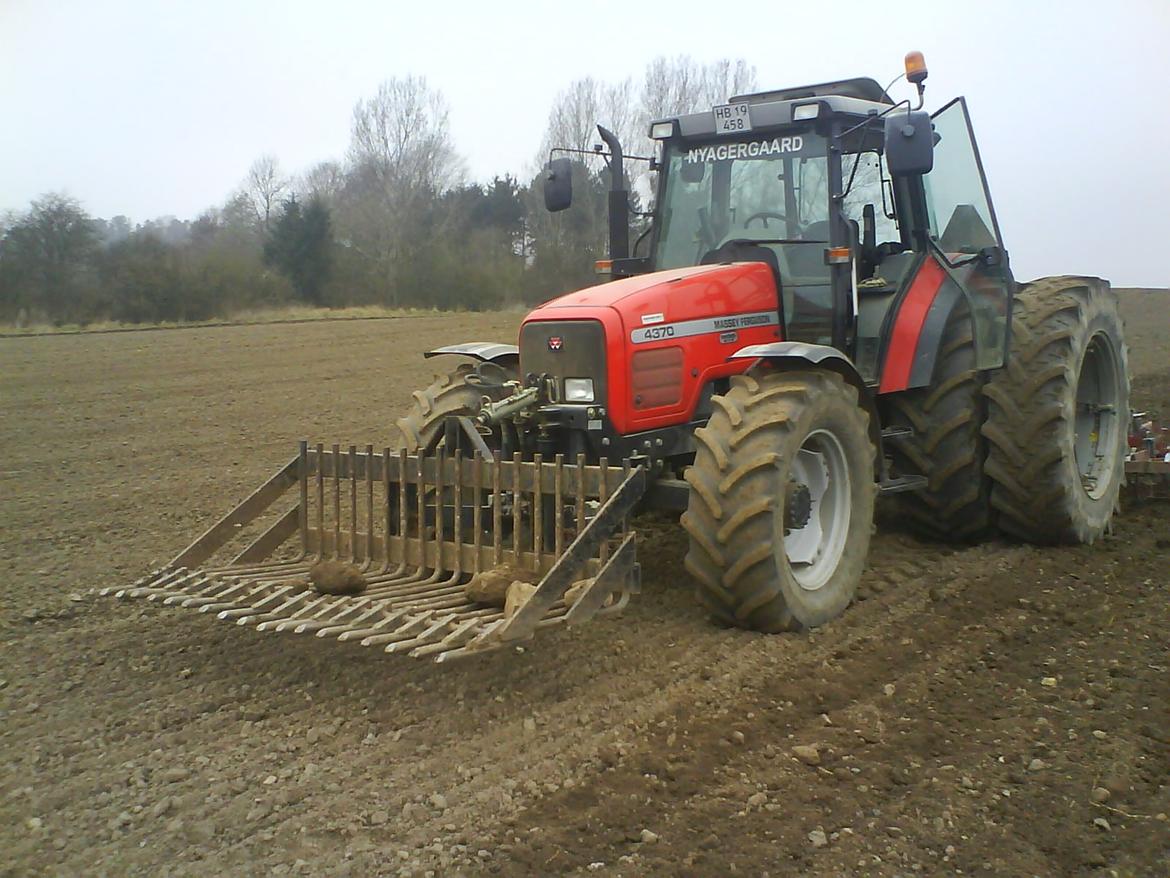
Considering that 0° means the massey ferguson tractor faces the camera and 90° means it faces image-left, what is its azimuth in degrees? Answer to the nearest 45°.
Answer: approximately 45°

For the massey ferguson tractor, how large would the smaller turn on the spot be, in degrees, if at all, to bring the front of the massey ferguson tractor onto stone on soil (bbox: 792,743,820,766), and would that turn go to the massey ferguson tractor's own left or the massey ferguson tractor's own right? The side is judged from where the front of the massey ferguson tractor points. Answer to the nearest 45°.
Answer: approximately 45° to the massey ferguson tractor's own left
